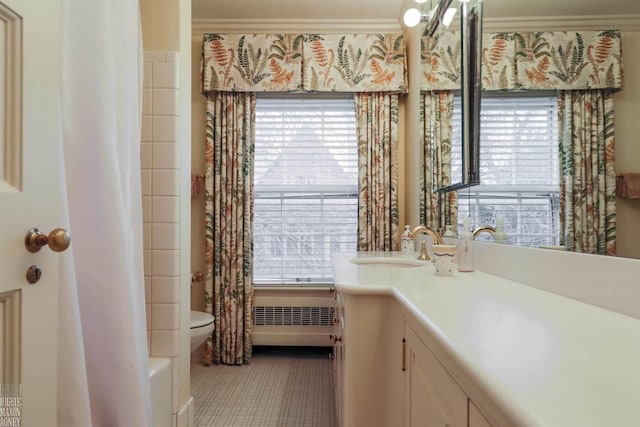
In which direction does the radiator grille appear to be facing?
toward the camera

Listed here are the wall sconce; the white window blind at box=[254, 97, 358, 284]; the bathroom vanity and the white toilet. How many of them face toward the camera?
1

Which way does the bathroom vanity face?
to the viewer's left

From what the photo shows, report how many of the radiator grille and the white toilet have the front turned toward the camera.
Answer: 1

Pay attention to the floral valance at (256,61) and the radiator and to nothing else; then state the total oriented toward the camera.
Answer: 2

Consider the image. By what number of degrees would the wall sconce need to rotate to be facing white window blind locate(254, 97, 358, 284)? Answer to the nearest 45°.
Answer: approximately 45° to its right

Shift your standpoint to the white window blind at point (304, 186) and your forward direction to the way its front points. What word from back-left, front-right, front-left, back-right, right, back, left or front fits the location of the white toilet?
front-right

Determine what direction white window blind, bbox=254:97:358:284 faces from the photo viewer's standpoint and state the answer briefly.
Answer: facing the viewer

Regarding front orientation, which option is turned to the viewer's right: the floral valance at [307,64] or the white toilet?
the white toilet

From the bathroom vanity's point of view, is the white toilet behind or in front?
in front

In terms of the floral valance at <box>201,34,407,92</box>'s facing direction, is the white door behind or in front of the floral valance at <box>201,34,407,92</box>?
in front

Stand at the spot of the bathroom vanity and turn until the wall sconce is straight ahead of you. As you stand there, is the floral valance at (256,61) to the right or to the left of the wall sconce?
left

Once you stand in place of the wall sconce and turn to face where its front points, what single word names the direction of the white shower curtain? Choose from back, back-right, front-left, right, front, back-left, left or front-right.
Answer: front-left

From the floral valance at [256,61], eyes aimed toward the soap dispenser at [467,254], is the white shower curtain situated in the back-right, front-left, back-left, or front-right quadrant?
front-right

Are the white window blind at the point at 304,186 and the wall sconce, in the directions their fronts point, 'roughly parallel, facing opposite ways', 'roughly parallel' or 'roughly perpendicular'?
roughly perpendicular

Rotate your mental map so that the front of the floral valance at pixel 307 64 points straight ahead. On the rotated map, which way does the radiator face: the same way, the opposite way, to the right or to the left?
the same way

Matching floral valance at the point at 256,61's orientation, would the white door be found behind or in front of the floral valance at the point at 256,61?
in front

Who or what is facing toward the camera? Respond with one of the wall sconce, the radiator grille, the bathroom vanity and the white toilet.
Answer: the radiator grille

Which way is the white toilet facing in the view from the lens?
facing to the right of the viewer
